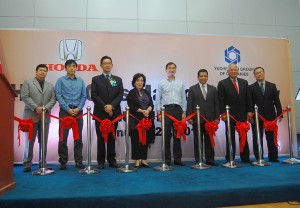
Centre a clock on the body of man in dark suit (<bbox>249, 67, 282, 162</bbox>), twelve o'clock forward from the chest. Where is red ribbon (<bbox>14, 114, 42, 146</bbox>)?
The red ribbon is roughly at 2 o'clock from the man in dark suit.

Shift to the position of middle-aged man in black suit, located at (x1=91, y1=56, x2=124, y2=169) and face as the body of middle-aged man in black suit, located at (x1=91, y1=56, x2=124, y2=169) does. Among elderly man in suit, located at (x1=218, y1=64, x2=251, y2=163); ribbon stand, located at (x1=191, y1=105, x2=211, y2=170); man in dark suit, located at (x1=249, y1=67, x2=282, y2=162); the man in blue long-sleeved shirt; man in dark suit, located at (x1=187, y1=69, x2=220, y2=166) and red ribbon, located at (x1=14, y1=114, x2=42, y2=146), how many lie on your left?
4

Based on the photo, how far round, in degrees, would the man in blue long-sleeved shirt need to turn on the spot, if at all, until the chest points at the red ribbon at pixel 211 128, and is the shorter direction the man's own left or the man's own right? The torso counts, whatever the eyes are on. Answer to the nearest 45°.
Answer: approximately 90° to the man's own left

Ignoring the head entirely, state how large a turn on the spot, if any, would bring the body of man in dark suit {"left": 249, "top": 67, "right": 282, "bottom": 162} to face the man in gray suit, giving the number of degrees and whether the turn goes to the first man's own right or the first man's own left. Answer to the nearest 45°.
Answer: approximately 45° to the first man's own right

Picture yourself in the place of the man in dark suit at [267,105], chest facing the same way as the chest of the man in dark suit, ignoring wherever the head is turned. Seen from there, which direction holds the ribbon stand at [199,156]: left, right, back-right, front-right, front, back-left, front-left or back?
front-right
